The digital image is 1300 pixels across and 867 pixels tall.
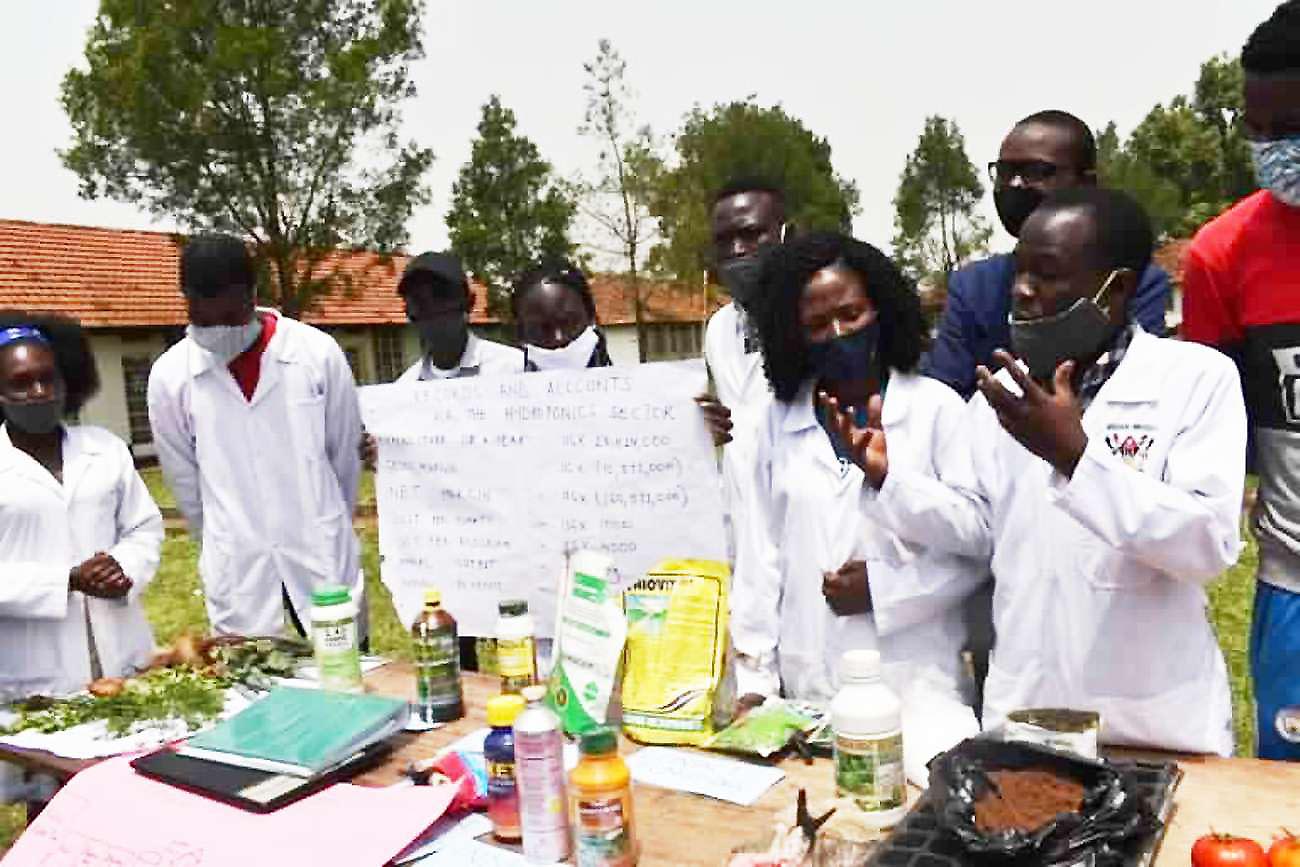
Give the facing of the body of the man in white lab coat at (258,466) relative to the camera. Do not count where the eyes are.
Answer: toward the camera

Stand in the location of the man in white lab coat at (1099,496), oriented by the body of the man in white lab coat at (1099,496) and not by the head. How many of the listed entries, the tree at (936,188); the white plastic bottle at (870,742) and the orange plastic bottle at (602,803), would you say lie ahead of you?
2

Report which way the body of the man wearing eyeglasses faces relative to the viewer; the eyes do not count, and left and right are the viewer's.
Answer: facing the viewer and to the left of the viewer

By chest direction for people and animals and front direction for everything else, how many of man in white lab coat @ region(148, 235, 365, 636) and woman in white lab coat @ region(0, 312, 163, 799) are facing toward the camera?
2

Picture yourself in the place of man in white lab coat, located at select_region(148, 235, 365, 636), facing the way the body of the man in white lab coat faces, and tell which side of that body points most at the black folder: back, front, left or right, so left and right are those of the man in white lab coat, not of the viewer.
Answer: front

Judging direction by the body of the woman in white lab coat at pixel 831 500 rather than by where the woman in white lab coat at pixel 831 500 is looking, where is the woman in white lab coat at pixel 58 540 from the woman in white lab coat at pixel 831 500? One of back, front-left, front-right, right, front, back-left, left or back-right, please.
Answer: right

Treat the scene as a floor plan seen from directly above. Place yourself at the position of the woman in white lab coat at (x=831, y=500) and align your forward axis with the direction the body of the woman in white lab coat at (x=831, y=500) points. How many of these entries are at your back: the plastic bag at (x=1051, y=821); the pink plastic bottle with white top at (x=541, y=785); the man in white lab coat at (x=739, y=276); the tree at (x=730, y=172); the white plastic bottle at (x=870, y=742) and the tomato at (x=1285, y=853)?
2

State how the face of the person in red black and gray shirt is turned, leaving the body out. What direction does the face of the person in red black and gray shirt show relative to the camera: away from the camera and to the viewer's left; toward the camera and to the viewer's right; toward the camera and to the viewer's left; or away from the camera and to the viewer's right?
toward the camera and to the viewer's left

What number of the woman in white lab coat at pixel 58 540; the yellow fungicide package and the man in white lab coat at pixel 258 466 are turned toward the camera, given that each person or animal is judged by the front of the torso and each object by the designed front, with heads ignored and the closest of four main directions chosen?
3

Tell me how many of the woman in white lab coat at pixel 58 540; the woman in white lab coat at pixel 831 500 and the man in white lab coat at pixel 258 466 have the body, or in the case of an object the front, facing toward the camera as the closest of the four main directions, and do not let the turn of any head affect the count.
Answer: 3

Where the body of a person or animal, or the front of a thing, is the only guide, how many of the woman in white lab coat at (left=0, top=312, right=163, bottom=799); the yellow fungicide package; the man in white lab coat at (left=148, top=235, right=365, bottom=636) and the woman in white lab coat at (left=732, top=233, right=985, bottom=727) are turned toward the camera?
4

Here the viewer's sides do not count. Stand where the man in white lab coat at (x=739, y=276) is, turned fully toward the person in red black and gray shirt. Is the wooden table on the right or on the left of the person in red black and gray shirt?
right

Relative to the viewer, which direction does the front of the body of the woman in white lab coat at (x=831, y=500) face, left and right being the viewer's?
facing the viewer

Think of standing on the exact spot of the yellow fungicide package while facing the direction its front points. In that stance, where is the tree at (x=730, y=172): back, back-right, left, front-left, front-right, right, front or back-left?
back

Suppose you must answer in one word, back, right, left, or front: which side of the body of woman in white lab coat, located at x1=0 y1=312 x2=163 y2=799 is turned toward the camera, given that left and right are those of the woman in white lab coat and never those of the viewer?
front

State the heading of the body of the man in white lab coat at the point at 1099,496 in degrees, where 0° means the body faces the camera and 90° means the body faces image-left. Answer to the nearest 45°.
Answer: approximately 45°
